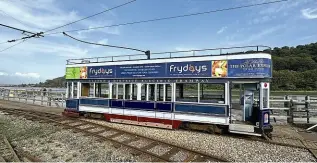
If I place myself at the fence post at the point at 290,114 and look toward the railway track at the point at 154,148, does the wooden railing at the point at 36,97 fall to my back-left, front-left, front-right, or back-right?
front-right

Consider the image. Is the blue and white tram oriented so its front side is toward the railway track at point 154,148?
no
